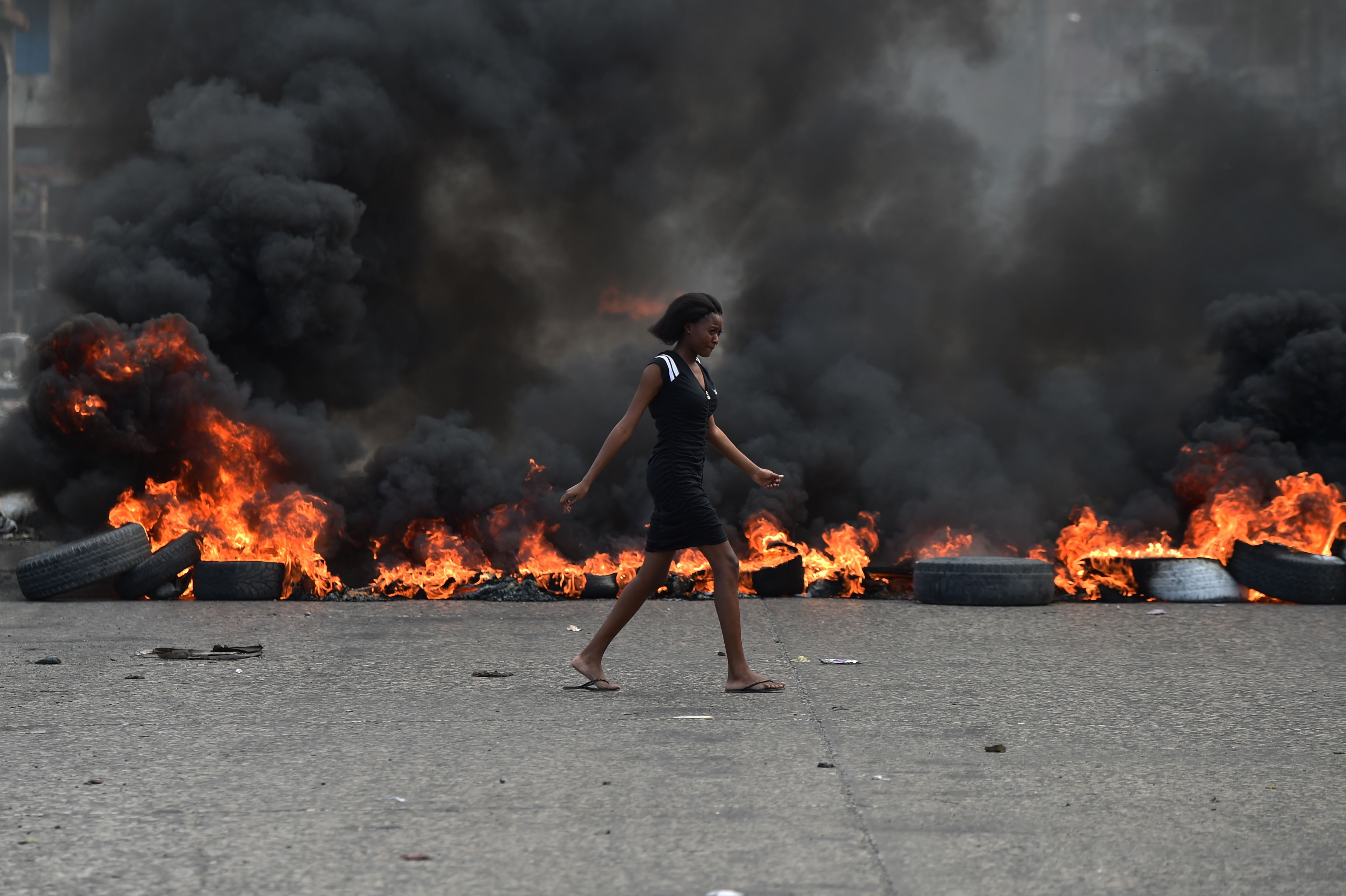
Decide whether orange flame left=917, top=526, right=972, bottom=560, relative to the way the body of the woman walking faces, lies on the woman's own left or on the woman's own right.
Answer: on the woman's own left

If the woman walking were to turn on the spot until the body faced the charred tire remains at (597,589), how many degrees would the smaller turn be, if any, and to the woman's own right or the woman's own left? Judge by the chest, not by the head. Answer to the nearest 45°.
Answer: approximately 90° to the woman's own left

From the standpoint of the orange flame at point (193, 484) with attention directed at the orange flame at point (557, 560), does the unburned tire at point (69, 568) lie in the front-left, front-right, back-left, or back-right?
back-right

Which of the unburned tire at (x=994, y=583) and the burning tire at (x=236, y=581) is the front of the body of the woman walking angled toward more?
the unburned tire

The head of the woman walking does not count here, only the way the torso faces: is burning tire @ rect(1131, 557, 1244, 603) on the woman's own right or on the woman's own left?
on the woman's own left

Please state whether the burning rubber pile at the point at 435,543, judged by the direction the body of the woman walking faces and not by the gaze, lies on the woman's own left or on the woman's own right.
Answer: on the woman's own left

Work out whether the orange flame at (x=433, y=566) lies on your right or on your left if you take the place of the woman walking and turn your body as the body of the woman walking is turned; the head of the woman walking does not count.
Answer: on your left

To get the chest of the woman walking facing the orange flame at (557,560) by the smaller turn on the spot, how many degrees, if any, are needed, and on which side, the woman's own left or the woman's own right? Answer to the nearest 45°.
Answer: approximately 90° to the woman's own left

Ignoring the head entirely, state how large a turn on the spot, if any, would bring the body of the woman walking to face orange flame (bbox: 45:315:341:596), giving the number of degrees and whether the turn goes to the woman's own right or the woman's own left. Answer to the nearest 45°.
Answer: approximately 135° to the woman's own left

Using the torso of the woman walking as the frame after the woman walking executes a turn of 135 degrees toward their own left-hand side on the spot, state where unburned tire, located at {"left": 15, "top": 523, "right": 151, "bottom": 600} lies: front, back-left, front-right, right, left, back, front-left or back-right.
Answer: front

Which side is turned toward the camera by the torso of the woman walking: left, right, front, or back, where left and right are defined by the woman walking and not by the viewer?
right

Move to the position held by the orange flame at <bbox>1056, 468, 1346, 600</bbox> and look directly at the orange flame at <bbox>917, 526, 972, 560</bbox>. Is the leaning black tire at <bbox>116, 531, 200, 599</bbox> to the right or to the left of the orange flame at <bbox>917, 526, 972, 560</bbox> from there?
left

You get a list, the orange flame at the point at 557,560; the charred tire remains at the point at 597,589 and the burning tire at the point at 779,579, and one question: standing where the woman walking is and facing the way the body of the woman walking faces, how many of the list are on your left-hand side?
3

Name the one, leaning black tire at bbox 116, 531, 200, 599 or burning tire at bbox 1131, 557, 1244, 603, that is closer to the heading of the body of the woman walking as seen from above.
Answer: the burning tire

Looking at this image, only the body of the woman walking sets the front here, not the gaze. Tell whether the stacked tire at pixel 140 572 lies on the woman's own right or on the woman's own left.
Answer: on the woman's own left
